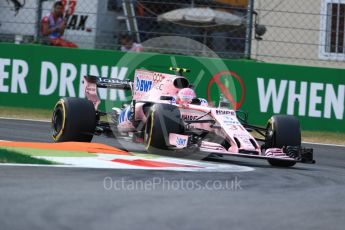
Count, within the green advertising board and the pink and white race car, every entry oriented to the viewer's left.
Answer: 0

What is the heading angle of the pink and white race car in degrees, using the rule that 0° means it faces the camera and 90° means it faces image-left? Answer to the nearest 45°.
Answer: approximately 315°

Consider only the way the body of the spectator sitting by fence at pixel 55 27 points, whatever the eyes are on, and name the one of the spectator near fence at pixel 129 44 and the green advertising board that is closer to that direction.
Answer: the green advertising board

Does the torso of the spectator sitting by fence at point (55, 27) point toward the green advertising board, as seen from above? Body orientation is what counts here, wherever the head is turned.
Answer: yes

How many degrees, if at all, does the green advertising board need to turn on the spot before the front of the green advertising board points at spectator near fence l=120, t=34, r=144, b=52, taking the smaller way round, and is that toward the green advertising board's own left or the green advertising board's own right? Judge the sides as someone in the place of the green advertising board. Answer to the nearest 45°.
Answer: approximately 135° to the green advertising board's own right

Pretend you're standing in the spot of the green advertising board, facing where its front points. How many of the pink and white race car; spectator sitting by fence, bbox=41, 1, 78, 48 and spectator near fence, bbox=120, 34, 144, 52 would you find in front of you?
1

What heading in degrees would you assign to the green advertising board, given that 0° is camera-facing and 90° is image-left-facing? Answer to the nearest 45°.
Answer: approximately 0°

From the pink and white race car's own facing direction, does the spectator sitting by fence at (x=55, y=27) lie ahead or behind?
behind

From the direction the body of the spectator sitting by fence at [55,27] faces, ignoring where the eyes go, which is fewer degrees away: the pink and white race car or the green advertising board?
the green advertising board

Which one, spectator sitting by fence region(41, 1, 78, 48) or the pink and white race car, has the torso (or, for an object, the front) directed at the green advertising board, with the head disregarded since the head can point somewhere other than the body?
the spectator sitting by fence

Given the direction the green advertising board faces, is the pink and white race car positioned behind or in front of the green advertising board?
in front

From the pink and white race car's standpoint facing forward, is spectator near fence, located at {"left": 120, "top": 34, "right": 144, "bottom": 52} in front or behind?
behind
